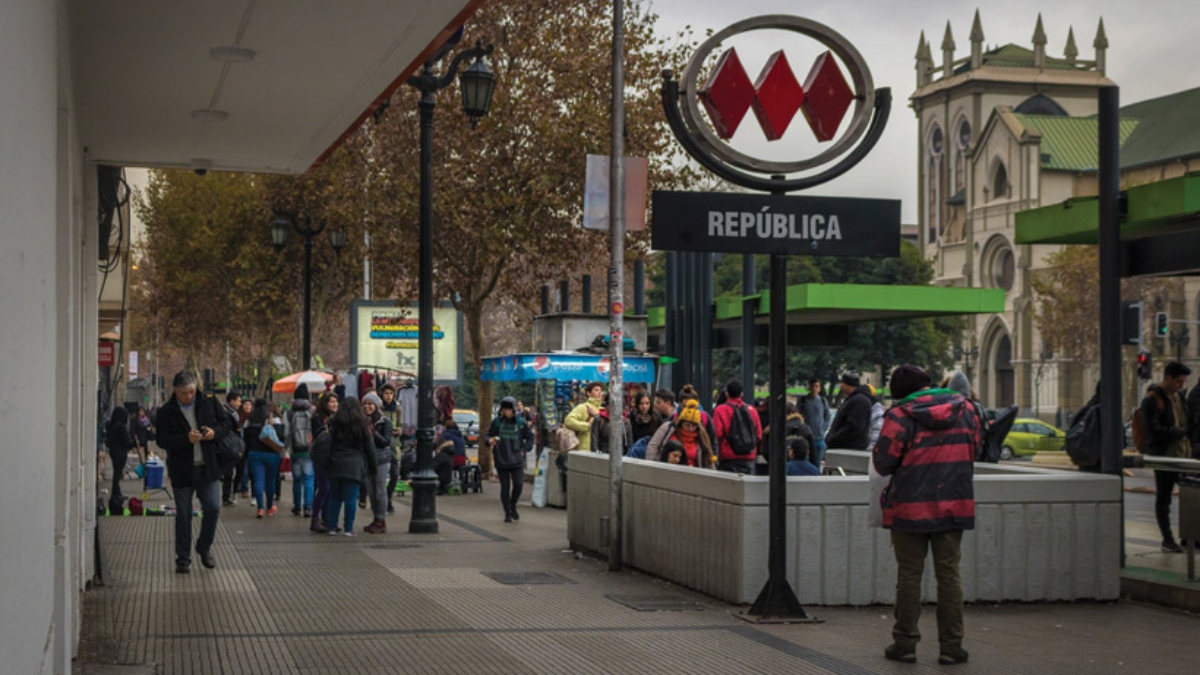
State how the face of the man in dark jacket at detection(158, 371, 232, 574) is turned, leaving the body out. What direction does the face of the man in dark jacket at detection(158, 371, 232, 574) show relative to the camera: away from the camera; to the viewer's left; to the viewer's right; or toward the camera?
toward the camera

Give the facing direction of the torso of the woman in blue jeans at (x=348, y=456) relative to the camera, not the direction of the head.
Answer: away from the camera

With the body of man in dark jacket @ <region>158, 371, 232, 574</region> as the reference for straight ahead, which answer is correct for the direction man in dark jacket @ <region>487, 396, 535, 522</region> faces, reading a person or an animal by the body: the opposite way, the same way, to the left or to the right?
the same way

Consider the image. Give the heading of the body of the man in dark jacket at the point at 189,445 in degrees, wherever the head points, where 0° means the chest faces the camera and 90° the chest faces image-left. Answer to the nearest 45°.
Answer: approximately 0°

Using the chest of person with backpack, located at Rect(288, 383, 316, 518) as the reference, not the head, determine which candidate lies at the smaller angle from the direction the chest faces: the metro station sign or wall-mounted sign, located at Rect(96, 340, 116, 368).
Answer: the wall-mounted sign

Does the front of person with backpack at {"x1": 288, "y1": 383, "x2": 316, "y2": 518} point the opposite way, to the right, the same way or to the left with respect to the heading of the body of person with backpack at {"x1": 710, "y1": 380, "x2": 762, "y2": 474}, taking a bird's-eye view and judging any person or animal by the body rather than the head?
the same way

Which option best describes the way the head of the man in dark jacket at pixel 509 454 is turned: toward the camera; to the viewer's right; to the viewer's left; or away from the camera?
toward the camera

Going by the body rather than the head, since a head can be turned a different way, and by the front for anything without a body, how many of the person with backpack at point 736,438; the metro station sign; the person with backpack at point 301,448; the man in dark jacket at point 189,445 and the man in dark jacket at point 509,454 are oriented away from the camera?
2

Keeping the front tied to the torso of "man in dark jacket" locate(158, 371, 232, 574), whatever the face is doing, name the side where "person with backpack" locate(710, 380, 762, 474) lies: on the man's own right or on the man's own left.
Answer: on the man's own left

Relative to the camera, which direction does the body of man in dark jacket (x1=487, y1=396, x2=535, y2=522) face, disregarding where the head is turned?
toward the camera

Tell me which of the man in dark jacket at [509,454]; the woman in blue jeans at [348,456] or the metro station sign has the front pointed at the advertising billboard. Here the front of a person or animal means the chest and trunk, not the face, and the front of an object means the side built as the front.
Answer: the woman in blue jeans

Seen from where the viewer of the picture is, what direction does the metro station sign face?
facing the viewer

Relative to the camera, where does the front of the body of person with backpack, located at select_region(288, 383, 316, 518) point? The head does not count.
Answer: away from the camera

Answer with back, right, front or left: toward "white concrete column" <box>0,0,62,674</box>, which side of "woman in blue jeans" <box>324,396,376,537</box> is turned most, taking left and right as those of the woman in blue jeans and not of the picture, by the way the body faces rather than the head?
back

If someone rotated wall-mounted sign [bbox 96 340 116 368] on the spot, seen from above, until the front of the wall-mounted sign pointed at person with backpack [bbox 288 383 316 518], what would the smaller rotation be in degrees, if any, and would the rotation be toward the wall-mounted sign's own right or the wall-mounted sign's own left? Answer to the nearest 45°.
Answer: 0° — it already faces them

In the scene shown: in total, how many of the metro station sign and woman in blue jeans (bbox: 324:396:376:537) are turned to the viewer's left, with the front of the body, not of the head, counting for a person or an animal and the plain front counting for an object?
0
